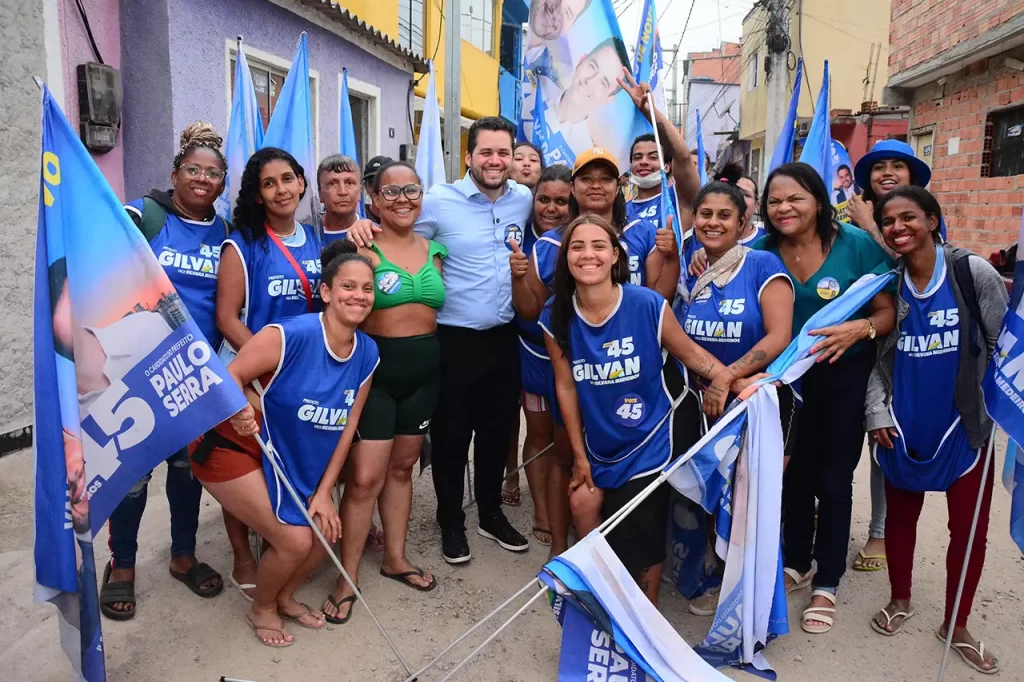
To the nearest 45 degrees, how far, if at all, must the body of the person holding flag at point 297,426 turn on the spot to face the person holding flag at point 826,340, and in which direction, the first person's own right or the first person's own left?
approximately 45° to the first person's own left

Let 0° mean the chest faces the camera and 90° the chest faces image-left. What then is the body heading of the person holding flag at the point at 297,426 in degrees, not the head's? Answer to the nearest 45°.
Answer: approximately 315°

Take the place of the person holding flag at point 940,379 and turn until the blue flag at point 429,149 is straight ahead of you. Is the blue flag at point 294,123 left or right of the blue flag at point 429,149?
left

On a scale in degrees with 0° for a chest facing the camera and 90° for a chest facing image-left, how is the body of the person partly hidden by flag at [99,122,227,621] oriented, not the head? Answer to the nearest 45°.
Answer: approximately 0°

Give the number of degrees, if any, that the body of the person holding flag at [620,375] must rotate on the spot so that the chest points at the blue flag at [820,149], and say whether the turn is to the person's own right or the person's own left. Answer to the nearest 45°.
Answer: approximately 135° to the person's own left

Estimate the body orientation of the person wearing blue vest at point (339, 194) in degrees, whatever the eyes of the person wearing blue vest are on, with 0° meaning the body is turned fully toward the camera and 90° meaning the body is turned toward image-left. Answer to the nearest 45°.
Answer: approximately 0°

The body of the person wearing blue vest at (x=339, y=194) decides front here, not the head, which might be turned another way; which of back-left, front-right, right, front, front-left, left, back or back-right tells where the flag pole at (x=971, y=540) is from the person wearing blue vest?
front-left

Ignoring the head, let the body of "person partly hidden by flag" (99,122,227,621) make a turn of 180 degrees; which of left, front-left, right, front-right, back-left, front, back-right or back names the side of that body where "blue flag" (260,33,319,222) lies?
front-right

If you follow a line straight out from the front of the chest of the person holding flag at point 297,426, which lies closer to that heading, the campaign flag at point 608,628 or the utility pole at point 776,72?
the campaign flag

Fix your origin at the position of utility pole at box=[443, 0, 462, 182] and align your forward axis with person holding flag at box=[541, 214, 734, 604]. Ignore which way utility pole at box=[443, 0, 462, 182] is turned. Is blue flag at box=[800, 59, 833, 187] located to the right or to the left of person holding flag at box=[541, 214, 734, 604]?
left

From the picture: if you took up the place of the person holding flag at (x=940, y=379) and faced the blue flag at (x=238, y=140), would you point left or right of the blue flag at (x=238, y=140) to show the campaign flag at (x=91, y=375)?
left
